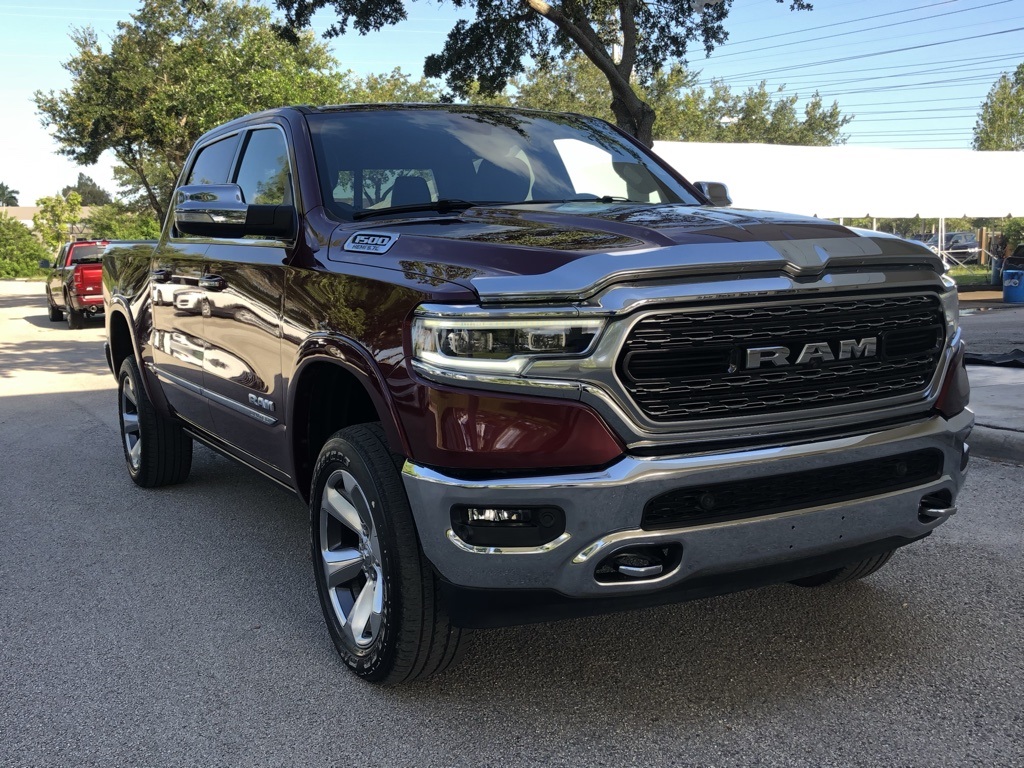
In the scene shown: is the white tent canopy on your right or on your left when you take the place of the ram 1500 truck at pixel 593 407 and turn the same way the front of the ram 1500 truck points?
on your left

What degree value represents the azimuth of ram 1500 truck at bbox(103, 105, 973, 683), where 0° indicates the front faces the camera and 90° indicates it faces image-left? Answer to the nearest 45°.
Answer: approximately 315°

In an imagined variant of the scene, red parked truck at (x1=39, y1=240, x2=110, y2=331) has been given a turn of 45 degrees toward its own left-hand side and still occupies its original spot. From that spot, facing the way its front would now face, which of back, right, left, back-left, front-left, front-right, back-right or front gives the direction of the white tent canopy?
back

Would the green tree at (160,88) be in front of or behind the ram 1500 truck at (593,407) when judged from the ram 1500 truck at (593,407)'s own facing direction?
behind

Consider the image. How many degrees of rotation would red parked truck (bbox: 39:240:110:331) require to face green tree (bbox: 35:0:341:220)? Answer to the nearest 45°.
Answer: approximately 45° to its right

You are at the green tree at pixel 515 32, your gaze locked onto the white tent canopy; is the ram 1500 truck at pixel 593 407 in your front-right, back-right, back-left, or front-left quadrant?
back-right

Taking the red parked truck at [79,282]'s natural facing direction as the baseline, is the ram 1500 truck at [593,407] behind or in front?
behind

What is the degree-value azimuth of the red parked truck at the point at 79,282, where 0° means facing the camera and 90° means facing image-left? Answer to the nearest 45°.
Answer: approximately 135°

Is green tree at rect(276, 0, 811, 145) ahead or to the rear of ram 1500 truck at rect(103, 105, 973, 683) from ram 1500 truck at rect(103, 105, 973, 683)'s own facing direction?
to the rear

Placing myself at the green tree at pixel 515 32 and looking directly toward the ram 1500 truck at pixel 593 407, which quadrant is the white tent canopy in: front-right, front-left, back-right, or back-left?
back-left

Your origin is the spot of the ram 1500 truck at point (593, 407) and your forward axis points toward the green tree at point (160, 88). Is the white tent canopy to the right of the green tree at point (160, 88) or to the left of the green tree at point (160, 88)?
right

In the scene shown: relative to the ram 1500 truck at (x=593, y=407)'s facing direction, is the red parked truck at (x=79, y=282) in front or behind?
behind

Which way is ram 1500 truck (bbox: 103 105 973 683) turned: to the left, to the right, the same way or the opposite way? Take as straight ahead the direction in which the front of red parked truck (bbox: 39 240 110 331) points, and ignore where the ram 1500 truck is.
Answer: the opposite way
